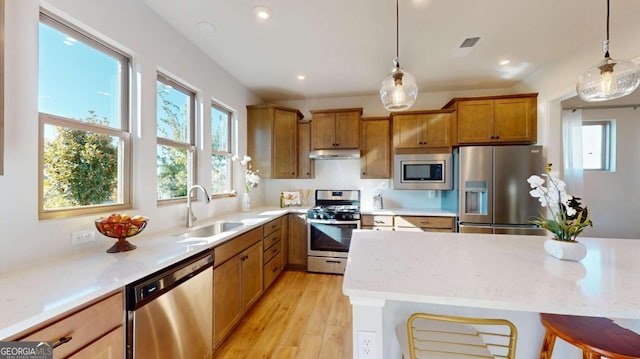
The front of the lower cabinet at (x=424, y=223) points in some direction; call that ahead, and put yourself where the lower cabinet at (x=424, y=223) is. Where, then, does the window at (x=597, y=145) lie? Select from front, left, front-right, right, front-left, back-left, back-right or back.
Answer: back-left

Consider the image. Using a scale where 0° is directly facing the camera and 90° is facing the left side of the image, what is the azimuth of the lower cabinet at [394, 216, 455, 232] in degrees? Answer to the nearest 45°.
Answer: approximately 0°

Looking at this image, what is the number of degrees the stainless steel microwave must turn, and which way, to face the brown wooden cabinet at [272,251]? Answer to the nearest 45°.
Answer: approximately 45° to its right

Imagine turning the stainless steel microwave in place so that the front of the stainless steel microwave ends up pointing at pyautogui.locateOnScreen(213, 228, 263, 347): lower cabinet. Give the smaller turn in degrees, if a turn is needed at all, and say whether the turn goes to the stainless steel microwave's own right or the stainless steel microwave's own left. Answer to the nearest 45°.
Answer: approximately 45° to the stainless steel microwave's own right

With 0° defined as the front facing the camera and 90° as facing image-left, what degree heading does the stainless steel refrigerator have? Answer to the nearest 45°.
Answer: approximately 0°

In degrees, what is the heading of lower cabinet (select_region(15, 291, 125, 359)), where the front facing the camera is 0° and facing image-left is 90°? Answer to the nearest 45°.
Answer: approximately 315°

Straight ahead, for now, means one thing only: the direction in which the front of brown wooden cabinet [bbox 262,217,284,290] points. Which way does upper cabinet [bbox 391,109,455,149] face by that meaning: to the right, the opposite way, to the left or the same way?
to the right

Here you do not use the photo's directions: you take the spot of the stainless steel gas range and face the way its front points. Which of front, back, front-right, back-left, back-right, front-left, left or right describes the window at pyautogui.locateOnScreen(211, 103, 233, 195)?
right

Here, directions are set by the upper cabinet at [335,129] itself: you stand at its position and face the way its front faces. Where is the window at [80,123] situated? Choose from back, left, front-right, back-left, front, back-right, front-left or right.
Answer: front-right

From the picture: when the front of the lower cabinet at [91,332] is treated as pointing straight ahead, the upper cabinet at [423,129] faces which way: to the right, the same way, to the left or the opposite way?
to the right
